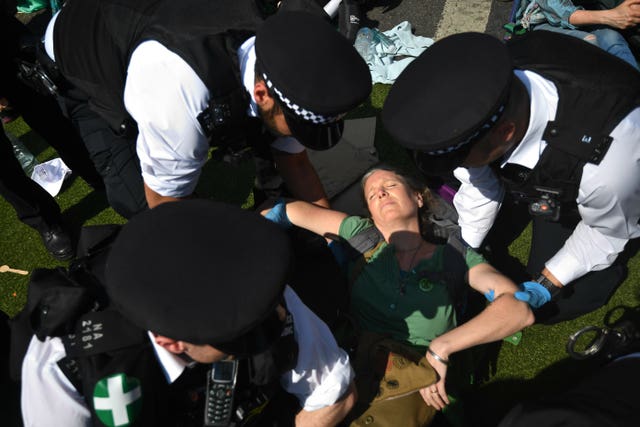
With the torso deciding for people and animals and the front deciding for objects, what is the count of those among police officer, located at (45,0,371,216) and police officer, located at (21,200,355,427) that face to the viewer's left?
0

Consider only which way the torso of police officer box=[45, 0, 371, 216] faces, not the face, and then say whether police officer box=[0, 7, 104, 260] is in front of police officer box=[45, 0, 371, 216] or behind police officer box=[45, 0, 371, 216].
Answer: behind

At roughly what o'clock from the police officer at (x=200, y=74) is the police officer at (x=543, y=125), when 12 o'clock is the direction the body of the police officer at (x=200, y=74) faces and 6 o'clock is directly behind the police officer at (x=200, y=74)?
the police officer at (x=543, y=125) is roughly at 11 o'clock from the police officer at (x=200, y=74).

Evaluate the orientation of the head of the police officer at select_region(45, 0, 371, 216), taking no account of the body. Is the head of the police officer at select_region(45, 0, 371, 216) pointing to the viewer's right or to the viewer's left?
to the viewer's right
